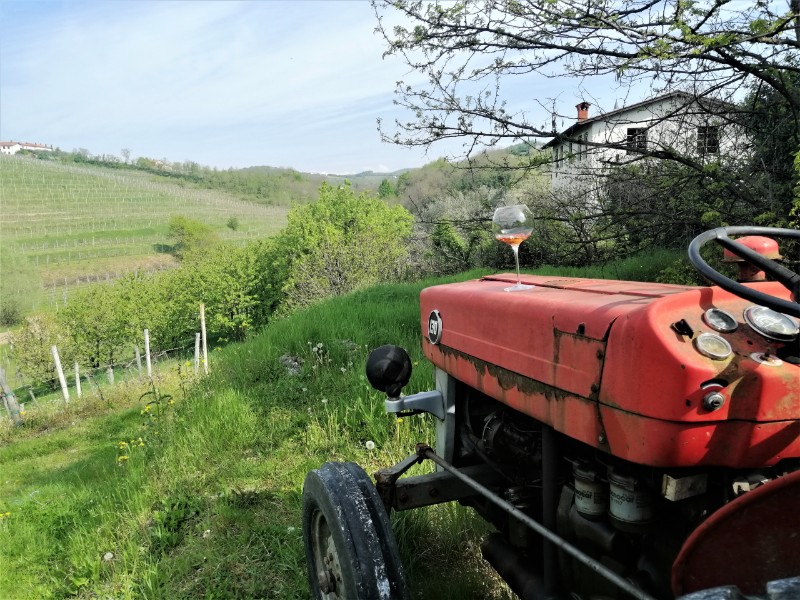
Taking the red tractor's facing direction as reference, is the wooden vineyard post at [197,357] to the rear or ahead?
ahead

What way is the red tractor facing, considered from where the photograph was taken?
facing away from the viewer and to the left of the viewer

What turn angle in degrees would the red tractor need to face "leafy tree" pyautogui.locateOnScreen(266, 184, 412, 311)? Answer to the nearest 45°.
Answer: approximately 45° to its right

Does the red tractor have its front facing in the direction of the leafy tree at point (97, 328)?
yes

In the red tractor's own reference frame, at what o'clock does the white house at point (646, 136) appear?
The white house is roughly at 2 o'clock from the red tractor.

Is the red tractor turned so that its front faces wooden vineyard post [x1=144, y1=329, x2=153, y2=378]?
yes

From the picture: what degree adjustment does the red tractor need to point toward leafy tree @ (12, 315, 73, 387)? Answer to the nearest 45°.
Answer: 0° — it already faces it
